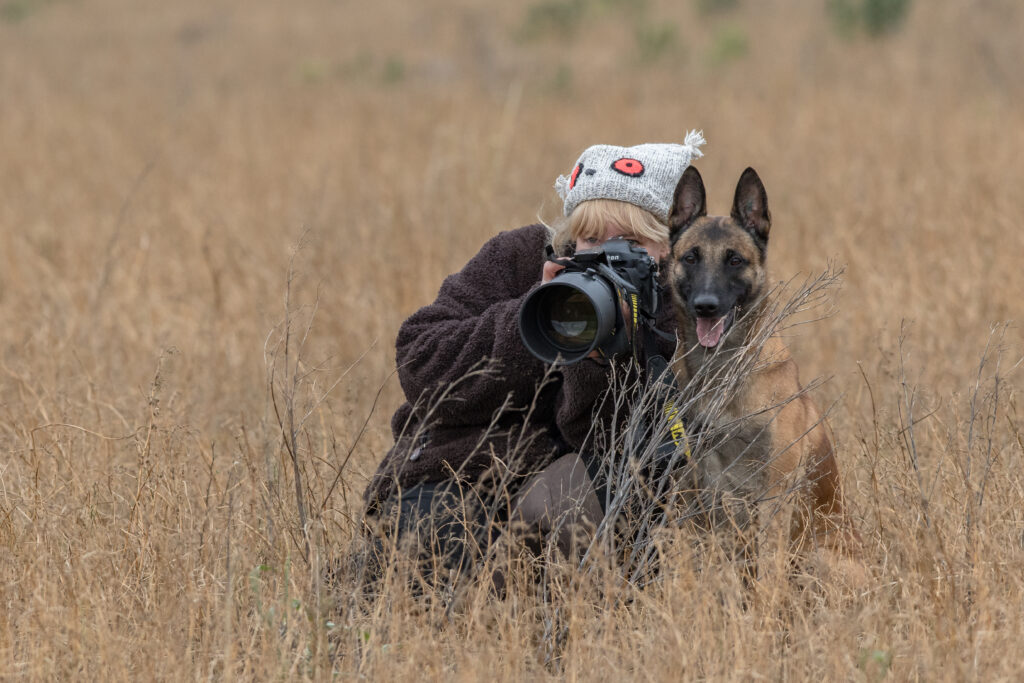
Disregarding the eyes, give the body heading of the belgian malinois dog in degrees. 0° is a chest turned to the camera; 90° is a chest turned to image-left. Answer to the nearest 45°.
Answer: approximately 45°
